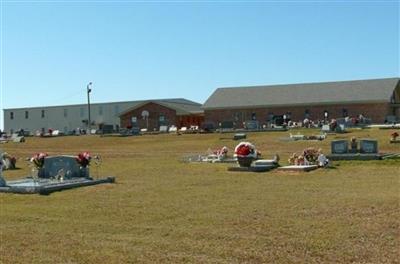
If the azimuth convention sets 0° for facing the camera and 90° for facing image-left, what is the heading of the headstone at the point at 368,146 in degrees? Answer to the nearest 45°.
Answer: approximately 0°

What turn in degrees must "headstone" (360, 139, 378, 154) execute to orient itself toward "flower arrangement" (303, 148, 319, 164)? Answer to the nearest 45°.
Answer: approximately 45° to its right

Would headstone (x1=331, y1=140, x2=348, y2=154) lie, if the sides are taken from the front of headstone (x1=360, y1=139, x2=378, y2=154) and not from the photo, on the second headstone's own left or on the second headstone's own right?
on the second headstone's own right

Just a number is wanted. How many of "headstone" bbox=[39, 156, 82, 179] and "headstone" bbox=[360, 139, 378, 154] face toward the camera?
2

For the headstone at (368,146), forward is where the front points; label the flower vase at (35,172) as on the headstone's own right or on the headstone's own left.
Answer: on the headstone's own right

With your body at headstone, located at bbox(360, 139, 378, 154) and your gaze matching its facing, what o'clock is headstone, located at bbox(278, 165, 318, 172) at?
headstone, located at bbox(278, 165, 318, 172) is roughly at 1 o'clock from headstone, located at bbox(360, 139, 378, 154).

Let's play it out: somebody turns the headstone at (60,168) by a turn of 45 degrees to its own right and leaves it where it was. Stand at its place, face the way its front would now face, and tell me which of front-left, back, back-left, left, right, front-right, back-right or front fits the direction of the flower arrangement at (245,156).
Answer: back-left
